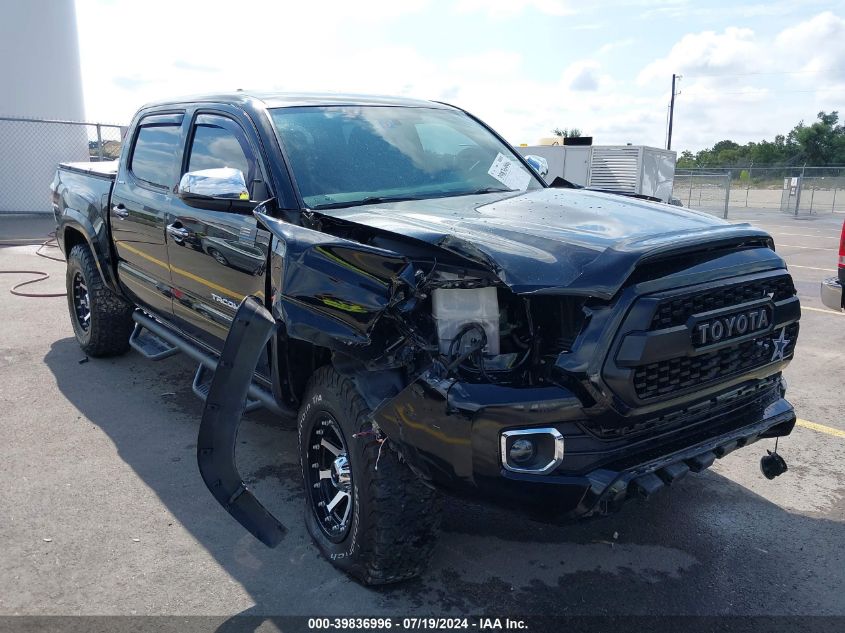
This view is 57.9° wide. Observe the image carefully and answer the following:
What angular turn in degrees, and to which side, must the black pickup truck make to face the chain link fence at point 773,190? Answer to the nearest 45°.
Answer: approximately 90° to its left

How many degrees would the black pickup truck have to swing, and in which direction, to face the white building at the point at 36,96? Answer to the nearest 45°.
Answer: approximately 180°

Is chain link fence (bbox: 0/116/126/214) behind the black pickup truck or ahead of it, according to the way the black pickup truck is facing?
behind

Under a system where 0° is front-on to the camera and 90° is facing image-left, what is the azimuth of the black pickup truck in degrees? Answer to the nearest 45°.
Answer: approximately 315°

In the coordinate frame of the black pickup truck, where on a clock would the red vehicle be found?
The red vehicle is roughly at 9 o'clock from the black pickup truck.

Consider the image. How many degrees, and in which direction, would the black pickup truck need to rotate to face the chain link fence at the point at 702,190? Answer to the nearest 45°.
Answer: approximately 135° to its left

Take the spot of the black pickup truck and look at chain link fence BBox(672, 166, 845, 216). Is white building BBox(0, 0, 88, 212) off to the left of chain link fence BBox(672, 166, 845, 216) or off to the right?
left

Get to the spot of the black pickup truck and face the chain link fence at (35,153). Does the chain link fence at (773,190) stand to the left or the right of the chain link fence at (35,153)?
right
